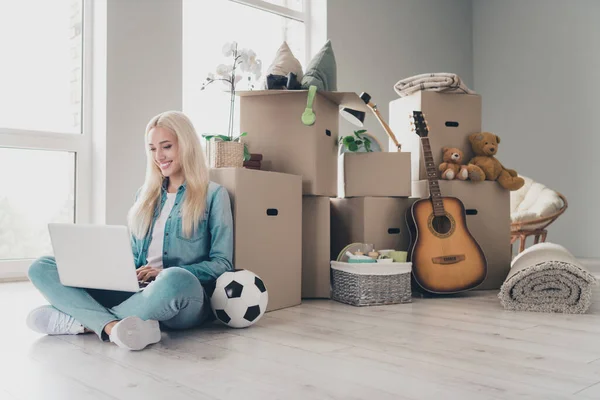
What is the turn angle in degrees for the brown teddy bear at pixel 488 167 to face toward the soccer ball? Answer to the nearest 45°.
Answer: approximately 90° to its right

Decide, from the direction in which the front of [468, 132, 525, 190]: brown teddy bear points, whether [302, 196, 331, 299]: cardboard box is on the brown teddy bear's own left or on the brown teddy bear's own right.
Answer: on the brown teddy bear's own right

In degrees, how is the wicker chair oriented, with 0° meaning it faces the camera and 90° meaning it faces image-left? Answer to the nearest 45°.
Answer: approximately 45°

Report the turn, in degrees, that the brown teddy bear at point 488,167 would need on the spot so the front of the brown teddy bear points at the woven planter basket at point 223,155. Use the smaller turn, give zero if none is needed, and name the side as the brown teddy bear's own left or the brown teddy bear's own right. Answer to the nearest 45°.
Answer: approximately 90° to the brown teddy bear's own right
